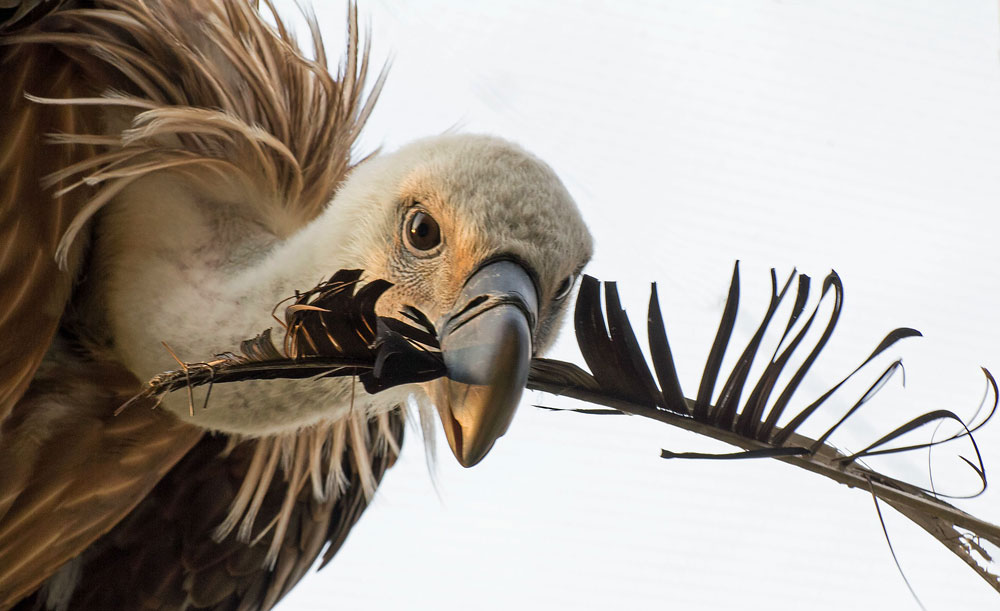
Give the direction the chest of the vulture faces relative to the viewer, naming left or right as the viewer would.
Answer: facing the viewer and to the right of the viewer
